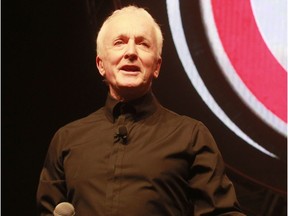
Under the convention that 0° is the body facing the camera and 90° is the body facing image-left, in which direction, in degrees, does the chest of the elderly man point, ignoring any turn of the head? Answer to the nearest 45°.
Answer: approximately 0°
